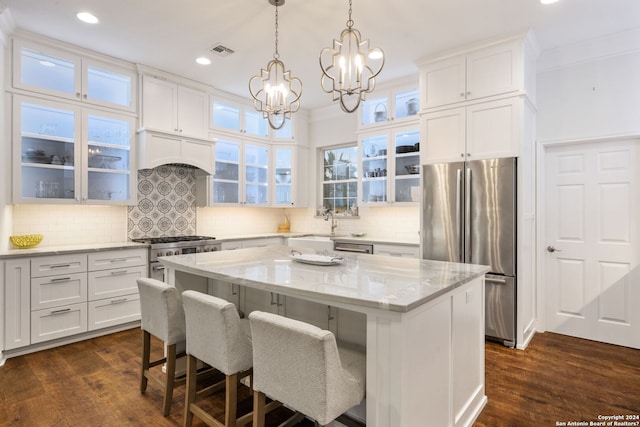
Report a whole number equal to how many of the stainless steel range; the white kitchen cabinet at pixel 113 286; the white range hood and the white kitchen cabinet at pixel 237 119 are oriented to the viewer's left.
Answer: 0

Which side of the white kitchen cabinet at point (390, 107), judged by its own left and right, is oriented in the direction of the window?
right

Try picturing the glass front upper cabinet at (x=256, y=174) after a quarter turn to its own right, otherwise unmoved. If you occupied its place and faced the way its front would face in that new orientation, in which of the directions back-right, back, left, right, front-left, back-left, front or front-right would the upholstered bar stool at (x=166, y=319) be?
front-left

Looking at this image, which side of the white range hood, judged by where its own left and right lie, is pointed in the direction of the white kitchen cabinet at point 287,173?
left

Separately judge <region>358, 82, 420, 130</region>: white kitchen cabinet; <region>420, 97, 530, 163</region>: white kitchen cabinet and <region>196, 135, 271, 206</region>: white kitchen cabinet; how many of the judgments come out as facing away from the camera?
0

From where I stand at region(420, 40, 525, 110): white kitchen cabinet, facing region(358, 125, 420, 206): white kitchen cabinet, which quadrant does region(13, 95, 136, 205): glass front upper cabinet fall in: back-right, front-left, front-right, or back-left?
front-left

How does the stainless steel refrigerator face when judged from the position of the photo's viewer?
facing the viewer and to the left of the viewer

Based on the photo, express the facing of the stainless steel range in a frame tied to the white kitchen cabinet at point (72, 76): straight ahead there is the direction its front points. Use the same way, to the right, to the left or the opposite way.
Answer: the same way

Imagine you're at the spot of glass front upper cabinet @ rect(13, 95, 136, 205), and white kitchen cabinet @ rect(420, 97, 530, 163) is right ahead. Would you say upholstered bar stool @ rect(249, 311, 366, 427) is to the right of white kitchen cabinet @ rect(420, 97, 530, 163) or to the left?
right

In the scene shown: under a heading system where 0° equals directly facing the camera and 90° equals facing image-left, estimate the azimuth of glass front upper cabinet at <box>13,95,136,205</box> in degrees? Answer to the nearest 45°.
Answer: approximately 315°

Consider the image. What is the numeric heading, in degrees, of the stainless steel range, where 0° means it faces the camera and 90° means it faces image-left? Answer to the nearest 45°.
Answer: approximately 315°

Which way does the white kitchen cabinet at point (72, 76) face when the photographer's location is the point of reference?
facing the viewer and to the right of the viewer

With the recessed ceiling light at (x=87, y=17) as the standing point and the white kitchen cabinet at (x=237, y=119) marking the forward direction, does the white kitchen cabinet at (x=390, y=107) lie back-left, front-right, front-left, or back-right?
front-right

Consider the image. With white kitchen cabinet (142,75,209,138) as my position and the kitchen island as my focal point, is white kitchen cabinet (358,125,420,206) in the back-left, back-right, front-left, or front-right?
front-left
